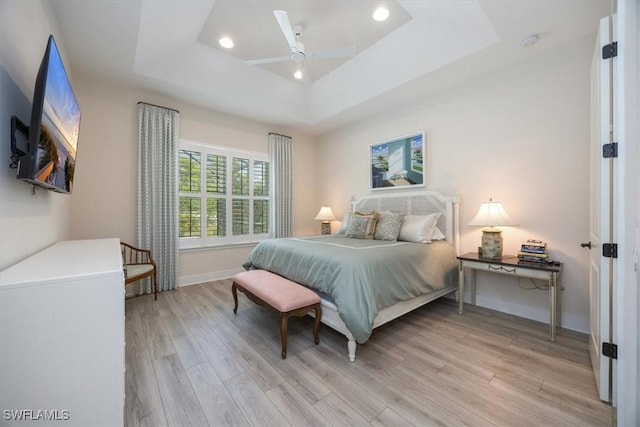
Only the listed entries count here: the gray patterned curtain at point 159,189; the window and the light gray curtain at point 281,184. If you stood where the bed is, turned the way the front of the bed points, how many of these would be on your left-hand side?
0

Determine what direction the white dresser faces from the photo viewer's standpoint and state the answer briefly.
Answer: facing to the right of the viewer

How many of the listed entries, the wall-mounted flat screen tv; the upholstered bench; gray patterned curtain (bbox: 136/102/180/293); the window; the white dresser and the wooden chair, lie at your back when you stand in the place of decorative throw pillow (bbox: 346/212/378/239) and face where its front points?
0

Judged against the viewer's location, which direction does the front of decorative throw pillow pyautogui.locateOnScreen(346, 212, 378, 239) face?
facing the viewer and to the left of the viewer

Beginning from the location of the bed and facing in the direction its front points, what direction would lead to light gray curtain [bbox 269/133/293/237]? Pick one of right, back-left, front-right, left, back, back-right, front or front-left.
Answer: right

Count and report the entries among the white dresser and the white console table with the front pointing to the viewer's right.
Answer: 1

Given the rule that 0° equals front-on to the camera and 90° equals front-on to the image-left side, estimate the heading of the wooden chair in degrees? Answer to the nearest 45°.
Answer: approximately 315°

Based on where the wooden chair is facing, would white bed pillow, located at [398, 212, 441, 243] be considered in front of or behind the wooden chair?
in front

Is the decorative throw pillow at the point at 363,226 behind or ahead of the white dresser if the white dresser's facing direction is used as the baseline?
ahead

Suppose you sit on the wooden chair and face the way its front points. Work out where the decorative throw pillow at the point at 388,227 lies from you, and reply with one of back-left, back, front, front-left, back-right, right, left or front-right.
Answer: front

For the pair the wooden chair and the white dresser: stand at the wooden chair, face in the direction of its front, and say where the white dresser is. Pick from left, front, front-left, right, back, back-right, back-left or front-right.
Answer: front-right

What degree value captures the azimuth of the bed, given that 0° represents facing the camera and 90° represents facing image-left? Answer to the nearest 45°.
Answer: approximately 45°

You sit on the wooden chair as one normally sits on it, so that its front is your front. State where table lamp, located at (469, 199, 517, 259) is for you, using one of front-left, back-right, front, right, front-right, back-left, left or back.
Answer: front

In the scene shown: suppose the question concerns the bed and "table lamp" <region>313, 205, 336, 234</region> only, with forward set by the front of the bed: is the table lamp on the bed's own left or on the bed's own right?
on the bed's own right
